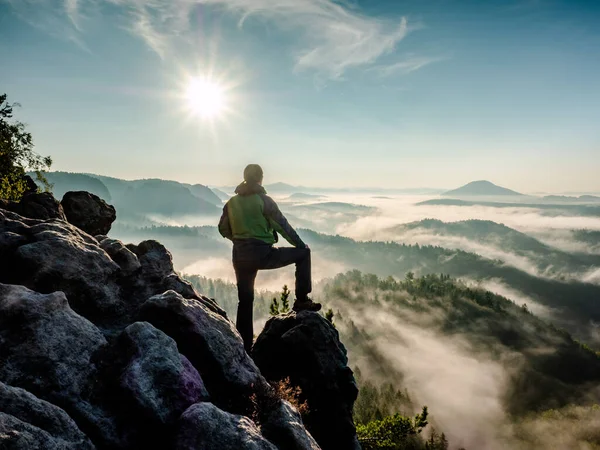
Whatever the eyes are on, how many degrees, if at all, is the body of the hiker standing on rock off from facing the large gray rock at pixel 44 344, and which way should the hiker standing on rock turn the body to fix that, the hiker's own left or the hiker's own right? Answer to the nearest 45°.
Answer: approximately 180°

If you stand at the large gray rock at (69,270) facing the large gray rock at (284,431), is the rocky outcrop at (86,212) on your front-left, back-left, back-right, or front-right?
back-left

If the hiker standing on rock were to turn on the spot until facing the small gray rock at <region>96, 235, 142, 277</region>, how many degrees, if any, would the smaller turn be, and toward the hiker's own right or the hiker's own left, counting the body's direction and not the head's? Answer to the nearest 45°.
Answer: approximately 135° to the hiker's own left

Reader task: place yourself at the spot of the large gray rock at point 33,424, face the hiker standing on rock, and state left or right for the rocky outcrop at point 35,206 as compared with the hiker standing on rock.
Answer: left

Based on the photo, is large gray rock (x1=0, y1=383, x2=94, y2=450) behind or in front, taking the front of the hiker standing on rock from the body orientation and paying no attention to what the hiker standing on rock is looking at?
behind

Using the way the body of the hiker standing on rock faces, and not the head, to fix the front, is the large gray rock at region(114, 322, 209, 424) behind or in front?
behind

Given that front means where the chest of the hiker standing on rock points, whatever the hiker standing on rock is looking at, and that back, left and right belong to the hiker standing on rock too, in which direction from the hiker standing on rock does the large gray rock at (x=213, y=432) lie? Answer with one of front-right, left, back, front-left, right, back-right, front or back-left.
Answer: back-right

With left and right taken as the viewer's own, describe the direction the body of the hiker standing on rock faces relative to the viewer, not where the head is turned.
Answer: facing away from the viewer and to the right of the viewer

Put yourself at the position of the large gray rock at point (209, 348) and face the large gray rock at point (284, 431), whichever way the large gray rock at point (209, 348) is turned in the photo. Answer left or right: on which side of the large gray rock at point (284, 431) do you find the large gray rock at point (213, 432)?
right

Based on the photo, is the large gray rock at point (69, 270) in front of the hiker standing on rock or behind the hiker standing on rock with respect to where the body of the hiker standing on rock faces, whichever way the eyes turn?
behind

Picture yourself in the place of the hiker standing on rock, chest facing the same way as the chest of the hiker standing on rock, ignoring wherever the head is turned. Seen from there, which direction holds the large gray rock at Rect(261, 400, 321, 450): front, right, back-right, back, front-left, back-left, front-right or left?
back-right
